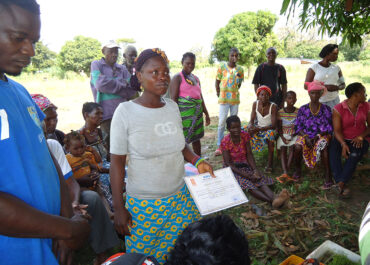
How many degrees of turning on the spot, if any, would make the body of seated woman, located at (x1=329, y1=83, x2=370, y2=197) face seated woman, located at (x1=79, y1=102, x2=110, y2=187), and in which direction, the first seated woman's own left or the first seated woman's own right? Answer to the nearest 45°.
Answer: approximately 45° to the first seated woman's own right

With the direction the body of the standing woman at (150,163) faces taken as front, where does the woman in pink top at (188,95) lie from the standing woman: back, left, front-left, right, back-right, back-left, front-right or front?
back-left

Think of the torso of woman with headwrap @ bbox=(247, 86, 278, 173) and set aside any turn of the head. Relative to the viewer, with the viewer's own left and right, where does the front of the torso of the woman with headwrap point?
facing the viewer

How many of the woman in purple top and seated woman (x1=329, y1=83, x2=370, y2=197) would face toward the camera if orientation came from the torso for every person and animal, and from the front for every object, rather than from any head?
2

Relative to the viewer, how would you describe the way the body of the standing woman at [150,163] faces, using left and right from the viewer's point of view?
facing the viewer and to the right of the viewer

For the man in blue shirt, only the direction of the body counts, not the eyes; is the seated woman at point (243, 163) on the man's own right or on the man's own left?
on the man's own left

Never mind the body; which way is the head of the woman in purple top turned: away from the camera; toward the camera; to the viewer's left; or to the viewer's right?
toward the camera

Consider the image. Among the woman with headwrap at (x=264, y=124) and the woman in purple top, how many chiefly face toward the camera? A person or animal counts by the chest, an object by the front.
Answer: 2

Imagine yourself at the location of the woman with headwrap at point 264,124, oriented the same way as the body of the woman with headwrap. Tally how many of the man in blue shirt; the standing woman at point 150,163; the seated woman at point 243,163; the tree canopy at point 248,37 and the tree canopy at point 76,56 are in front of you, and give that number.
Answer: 3

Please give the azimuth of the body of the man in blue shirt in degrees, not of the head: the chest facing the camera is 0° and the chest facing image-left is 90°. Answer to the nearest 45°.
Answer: approximately 315°

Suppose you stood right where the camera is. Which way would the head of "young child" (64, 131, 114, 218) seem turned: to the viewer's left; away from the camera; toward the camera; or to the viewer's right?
toward the camera

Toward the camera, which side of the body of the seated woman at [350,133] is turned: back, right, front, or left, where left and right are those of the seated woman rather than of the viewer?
front

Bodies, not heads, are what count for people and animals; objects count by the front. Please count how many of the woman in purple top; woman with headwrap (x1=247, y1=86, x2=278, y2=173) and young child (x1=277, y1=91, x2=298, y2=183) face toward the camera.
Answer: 3
